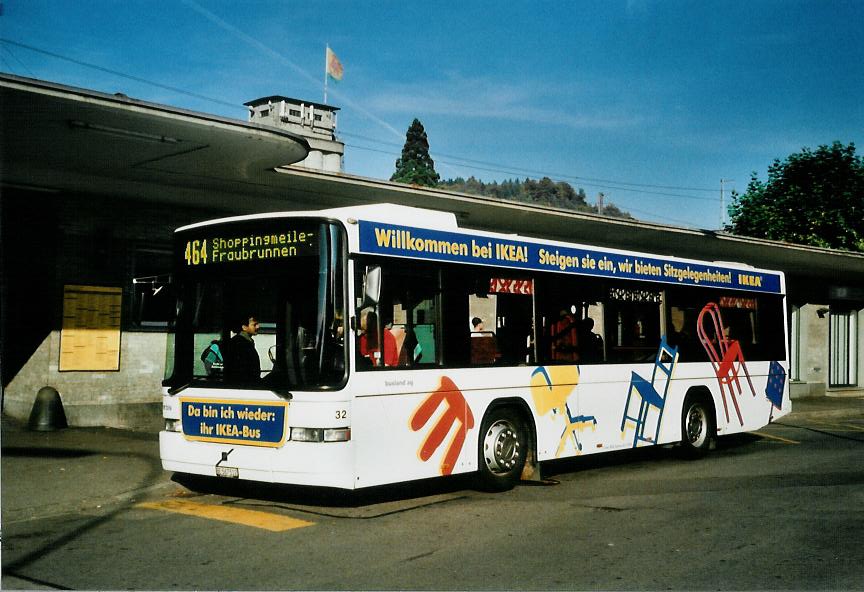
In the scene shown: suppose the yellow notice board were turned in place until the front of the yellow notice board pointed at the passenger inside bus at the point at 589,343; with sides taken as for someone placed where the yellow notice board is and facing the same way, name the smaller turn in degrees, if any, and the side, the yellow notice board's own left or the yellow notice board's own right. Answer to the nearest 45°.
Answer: approximately 45° to the yellow notice board's own left

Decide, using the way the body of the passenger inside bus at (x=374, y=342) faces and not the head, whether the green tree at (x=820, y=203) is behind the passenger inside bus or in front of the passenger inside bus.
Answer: behind

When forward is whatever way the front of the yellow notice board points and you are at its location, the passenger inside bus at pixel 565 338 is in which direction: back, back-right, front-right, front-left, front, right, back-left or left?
front-left

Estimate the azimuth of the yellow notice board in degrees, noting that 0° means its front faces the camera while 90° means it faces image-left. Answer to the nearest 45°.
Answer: approximately 0°

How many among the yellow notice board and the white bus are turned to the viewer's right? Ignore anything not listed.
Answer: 0

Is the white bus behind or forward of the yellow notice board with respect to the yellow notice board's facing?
forward

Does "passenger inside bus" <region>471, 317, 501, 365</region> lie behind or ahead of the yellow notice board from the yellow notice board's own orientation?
ahead

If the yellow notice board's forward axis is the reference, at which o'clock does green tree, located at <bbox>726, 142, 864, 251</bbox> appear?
The green tree is roughly at 8 o'clock from the yellow notice board.

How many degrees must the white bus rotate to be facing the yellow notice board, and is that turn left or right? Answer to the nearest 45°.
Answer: approximately 90° to its right

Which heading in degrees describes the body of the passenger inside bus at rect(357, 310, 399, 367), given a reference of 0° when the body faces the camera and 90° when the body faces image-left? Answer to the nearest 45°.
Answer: approximately 45°

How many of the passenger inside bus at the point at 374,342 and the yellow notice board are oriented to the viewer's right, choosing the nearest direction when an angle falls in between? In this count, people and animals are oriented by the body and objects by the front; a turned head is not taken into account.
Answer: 0

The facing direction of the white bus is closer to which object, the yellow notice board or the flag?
the yellow notice board

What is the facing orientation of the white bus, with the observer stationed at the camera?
facing the viewer and to the left of the viewer

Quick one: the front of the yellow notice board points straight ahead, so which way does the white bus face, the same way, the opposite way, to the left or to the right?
to the right

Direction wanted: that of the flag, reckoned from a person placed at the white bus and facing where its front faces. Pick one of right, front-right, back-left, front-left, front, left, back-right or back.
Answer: back-right

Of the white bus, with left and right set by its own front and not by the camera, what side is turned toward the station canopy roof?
right
